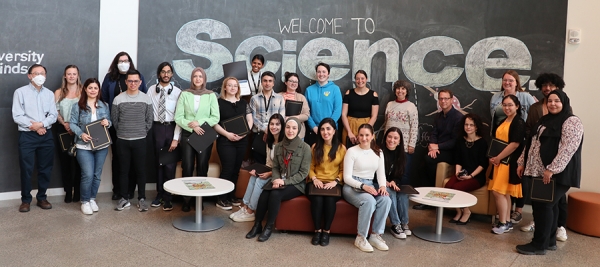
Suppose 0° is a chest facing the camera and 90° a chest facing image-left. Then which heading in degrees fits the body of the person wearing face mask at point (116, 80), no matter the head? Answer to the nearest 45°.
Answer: approximately 0°

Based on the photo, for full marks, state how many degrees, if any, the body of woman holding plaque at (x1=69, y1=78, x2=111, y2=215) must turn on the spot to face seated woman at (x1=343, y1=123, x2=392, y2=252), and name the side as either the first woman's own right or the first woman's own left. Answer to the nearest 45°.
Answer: approximately 45° to the first woman's own left

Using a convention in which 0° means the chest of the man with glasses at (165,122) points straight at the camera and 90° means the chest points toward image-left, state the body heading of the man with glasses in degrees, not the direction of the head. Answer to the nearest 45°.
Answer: approximately 0°

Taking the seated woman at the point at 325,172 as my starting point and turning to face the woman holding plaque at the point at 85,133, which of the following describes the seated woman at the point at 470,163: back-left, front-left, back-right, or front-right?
back-right

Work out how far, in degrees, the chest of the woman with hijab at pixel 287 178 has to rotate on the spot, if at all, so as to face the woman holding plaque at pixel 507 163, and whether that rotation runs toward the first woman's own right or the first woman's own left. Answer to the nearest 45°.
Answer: approximately 135° to the first woman's own left

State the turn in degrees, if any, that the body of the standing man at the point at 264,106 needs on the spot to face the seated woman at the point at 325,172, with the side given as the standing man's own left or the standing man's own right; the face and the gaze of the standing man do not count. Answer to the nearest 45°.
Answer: approximately 45° to the standing man's own left
